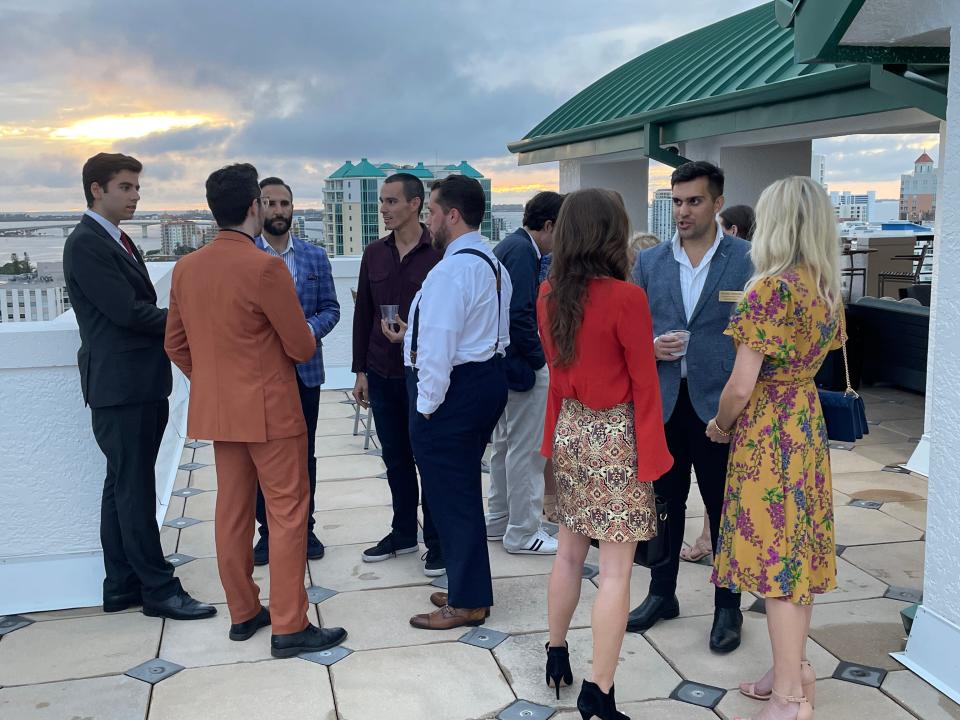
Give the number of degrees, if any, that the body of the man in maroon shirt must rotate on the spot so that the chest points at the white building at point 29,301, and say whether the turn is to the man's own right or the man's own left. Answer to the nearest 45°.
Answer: approximately 90° to the man's own right

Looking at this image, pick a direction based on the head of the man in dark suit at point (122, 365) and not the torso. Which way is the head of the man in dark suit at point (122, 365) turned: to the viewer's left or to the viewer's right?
to the viewer's right

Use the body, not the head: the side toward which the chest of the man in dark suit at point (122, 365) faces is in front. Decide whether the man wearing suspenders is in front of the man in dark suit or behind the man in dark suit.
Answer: in front

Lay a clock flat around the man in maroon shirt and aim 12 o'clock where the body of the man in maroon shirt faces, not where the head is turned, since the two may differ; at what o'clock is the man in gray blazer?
The man in gray blazer is roughly at 9 o'clock from the man in maroon shirt.

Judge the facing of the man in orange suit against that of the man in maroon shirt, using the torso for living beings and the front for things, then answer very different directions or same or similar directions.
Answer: very different directions

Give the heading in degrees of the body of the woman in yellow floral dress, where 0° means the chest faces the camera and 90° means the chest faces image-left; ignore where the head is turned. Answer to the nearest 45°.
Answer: approximately 135°

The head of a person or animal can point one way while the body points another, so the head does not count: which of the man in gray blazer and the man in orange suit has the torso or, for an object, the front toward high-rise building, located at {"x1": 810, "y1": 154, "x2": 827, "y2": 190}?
the man in orange suit

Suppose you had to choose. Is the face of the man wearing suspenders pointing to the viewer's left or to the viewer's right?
to the viewer's left
